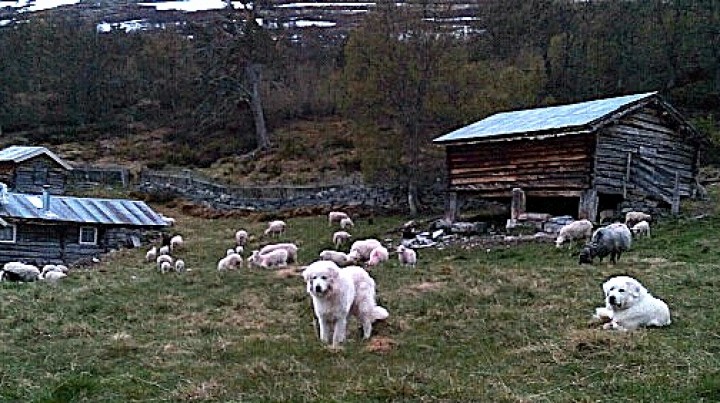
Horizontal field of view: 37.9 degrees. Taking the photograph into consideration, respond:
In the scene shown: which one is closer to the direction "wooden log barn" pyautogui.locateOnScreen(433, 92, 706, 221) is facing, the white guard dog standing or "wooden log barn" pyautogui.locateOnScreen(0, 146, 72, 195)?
the white guard dog standing

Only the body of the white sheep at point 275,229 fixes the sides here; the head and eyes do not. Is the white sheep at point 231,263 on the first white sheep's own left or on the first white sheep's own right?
on the first white sheep's own left

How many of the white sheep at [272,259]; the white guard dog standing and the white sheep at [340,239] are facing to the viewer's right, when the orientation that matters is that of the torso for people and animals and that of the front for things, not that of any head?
1

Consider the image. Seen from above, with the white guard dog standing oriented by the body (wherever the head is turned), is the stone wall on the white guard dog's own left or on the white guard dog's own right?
on the white guard dog's own right

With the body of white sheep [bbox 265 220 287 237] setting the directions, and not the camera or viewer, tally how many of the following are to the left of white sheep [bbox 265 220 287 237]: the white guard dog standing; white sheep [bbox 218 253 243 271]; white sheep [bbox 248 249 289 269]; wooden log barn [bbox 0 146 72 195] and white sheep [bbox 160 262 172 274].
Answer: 4

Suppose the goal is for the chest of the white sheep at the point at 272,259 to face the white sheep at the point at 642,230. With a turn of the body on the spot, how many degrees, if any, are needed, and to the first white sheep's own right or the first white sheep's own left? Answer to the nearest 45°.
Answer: approximately 180°

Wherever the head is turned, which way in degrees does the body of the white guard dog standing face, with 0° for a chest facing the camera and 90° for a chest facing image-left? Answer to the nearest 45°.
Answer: approximately 45°

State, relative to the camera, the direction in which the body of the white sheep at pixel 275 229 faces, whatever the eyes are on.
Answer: to the viewer's left

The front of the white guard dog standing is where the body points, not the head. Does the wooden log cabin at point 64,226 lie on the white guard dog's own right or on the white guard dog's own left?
on the white guard dog's own right

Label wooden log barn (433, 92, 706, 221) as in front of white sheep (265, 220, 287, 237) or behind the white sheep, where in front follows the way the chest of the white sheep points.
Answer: behind

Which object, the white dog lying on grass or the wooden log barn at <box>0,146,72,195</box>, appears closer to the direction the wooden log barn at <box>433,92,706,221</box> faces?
the white dog lying on grass
